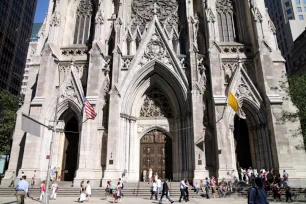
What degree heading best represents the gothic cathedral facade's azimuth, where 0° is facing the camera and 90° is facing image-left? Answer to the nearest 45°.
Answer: approximately 0°

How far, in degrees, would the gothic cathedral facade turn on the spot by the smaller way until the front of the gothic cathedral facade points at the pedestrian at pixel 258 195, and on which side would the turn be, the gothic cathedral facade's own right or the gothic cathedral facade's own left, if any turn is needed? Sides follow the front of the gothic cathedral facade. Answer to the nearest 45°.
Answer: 0° — it already faces them

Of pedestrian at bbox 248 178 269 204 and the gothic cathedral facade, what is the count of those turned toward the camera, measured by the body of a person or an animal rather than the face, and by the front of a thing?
1

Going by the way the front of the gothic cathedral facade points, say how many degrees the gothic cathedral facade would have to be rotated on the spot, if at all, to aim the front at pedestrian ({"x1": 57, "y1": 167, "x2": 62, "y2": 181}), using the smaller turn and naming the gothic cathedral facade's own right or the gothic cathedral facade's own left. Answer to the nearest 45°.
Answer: approximately 90° to the gothic cathedral facade's own right

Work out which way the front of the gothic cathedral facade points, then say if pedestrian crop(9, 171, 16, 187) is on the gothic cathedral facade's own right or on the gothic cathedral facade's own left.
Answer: on the gothic cathedral facade's own right

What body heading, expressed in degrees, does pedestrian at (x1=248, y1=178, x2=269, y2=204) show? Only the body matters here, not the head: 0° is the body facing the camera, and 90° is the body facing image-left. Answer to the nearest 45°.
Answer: approximately 180°

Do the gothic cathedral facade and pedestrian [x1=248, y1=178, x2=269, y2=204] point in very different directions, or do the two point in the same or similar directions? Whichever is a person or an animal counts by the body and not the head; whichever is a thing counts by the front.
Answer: very different directions

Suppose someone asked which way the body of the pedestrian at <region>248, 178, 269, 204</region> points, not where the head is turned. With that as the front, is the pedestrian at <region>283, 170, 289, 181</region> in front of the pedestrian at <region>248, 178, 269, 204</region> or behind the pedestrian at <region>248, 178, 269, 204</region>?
in front

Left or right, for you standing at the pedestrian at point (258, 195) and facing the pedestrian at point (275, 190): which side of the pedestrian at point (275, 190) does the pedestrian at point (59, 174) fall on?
left

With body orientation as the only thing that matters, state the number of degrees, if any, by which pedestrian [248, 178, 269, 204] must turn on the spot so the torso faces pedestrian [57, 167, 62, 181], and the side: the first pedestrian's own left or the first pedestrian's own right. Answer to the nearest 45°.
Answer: approximately 45° to the first pedestrian's own left
